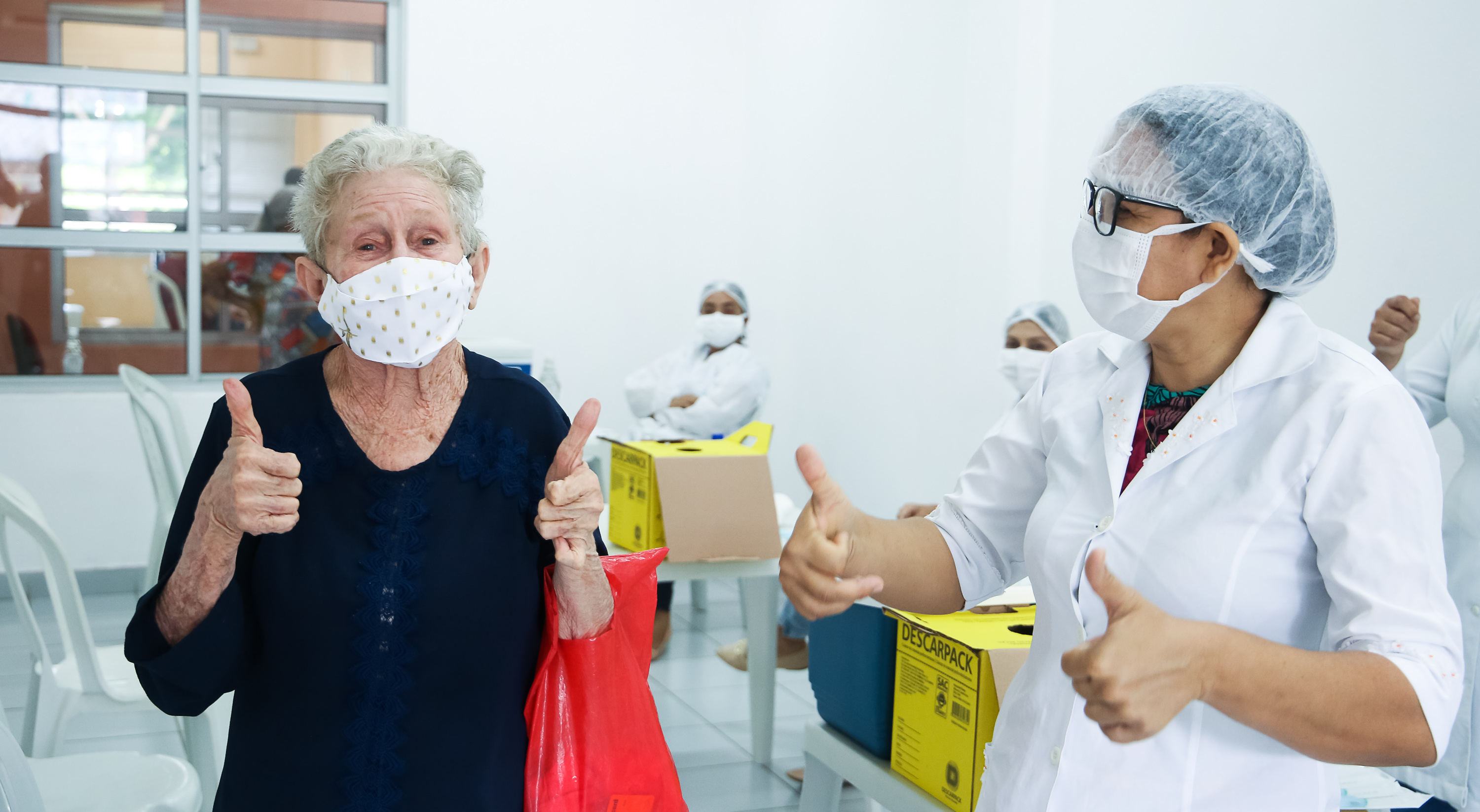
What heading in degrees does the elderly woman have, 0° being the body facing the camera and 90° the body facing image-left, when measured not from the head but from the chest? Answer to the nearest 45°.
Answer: approximately 0°

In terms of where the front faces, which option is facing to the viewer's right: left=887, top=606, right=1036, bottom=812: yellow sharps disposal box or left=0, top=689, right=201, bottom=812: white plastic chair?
the white plastic chair

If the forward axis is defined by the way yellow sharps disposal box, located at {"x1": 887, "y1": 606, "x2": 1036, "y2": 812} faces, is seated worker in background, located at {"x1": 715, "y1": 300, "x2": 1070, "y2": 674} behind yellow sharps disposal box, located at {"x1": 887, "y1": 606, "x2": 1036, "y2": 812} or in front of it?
behind

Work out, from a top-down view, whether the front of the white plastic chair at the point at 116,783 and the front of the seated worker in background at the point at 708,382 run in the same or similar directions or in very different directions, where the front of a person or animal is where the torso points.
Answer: very different directions

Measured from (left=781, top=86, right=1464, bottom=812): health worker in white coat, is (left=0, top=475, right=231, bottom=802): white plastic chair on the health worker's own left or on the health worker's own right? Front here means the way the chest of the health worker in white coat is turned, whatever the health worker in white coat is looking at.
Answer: on the health worker's own right

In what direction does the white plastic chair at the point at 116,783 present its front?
to the viewer's right

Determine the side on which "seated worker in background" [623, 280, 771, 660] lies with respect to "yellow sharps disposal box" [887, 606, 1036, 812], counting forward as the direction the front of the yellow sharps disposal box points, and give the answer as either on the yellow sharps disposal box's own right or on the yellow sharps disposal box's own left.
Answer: on the yellow sharps disposal box's own right
